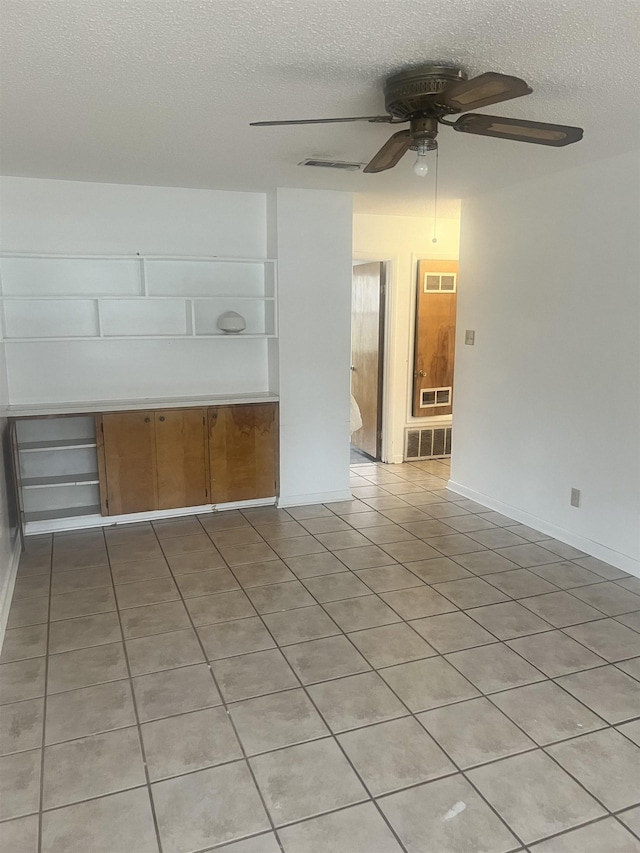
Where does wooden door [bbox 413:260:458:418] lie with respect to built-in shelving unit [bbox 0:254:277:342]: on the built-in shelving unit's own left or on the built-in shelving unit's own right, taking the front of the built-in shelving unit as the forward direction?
on the built-in shelving unit's own left

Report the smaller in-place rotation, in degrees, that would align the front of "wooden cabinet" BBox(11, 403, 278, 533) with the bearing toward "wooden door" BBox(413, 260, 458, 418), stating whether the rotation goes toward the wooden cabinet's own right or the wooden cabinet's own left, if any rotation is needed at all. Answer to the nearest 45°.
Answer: approximately 90° to the wooden cabinet's own left

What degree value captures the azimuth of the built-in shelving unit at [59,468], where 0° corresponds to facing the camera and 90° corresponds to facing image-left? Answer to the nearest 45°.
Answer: approximately 0°

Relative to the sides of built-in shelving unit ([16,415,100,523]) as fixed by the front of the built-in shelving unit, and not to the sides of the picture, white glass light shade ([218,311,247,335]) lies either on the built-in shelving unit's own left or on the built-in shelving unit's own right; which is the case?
on the built-in shelving unit's own left

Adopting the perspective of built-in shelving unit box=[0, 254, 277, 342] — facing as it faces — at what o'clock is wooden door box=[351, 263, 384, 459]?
The wooden door is roughly at 8 o'clock from the built-in shelving unit.

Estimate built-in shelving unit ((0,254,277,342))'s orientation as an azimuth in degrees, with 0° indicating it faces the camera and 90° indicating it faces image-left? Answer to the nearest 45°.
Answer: approximately 0°
